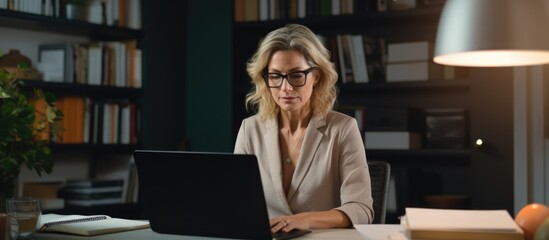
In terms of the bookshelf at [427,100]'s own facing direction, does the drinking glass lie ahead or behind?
ahead

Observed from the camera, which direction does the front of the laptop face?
facing away from the viewer and to the right of the viewer

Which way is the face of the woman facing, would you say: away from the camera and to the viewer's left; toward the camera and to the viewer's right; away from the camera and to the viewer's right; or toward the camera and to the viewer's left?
toward the camera and to the viewer's left

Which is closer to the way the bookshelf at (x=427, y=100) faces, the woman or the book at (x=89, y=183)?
the woman

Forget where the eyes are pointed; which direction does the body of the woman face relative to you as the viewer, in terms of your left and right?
facing the viewer and to the left of the viewer

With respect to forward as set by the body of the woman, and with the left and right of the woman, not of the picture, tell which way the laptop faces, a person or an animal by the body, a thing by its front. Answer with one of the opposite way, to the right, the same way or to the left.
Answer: the opposite way

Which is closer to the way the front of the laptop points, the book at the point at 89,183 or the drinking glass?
the book

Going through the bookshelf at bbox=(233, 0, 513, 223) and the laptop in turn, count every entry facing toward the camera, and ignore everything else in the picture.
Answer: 1

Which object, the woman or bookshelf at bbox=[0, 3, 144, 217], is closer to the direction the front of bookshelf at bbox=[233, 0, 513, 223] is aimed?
the woman

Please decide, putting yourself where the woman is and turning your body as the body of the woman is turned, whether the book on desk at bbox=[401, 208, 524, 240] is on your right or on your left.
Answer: on your left

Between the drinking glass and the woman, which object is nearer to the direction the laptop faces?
the woman

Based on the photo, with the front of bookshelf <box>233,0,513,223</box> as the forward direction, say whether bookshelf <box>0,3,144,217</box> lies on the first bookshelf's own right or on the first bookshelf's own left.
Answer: on the first bookshelf's own right

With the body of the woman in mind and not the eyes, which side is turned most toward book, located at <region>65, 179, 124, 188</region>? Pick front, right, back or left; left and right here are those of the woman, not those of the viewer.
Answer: right

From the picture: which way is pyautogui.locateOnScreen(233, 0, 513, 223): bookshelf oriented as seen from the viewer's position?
toward the camera

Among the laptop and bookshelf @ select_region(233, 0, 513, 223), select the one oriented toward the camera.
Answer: the bookshelf

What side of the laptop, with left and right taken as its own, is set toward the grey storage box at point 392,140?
front

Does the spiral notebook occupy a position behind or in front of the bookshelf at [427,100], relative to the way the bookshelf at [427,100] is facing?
in front
